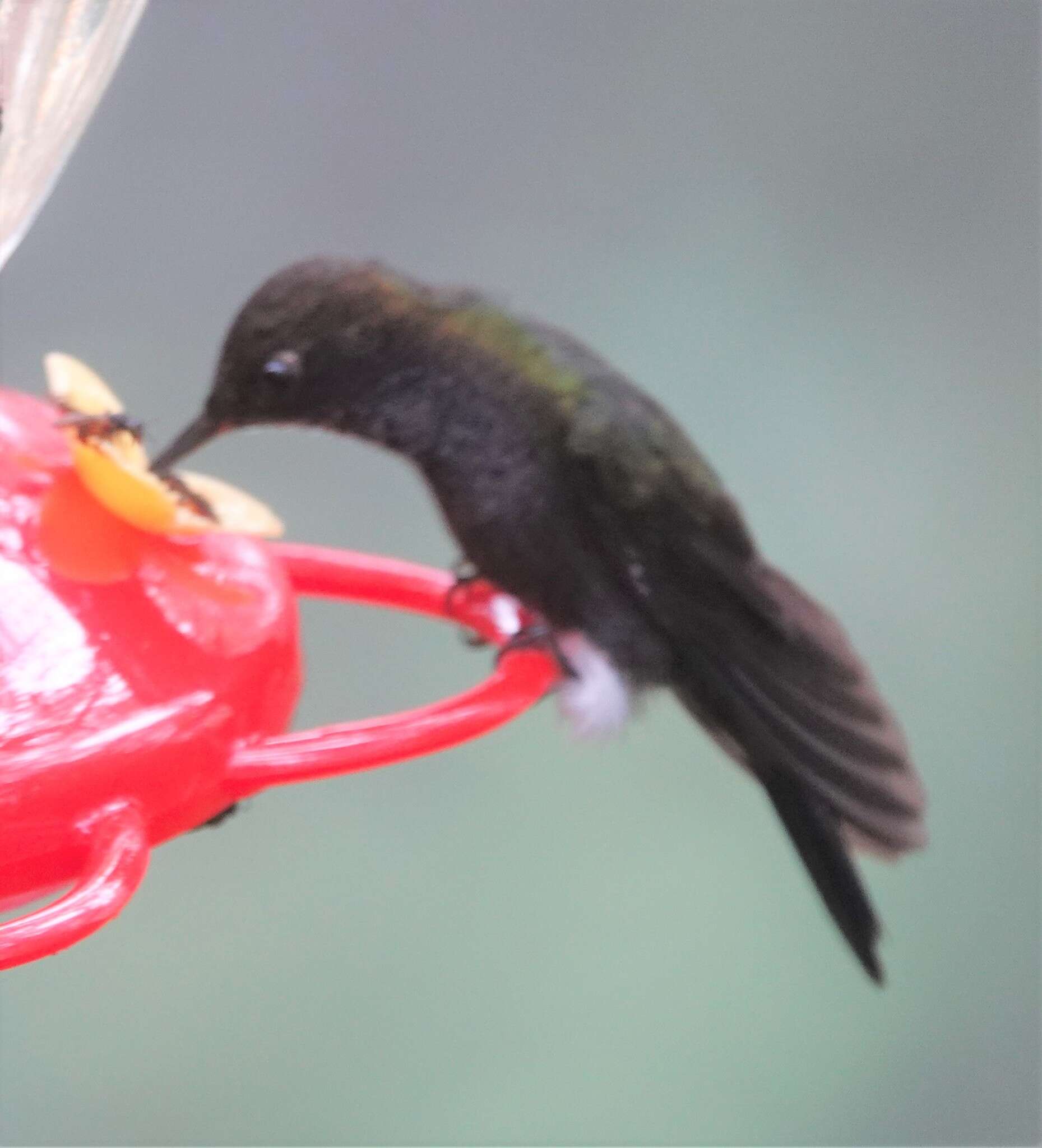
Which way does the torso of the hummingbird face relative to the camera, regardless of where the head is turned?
to the viewer's left
